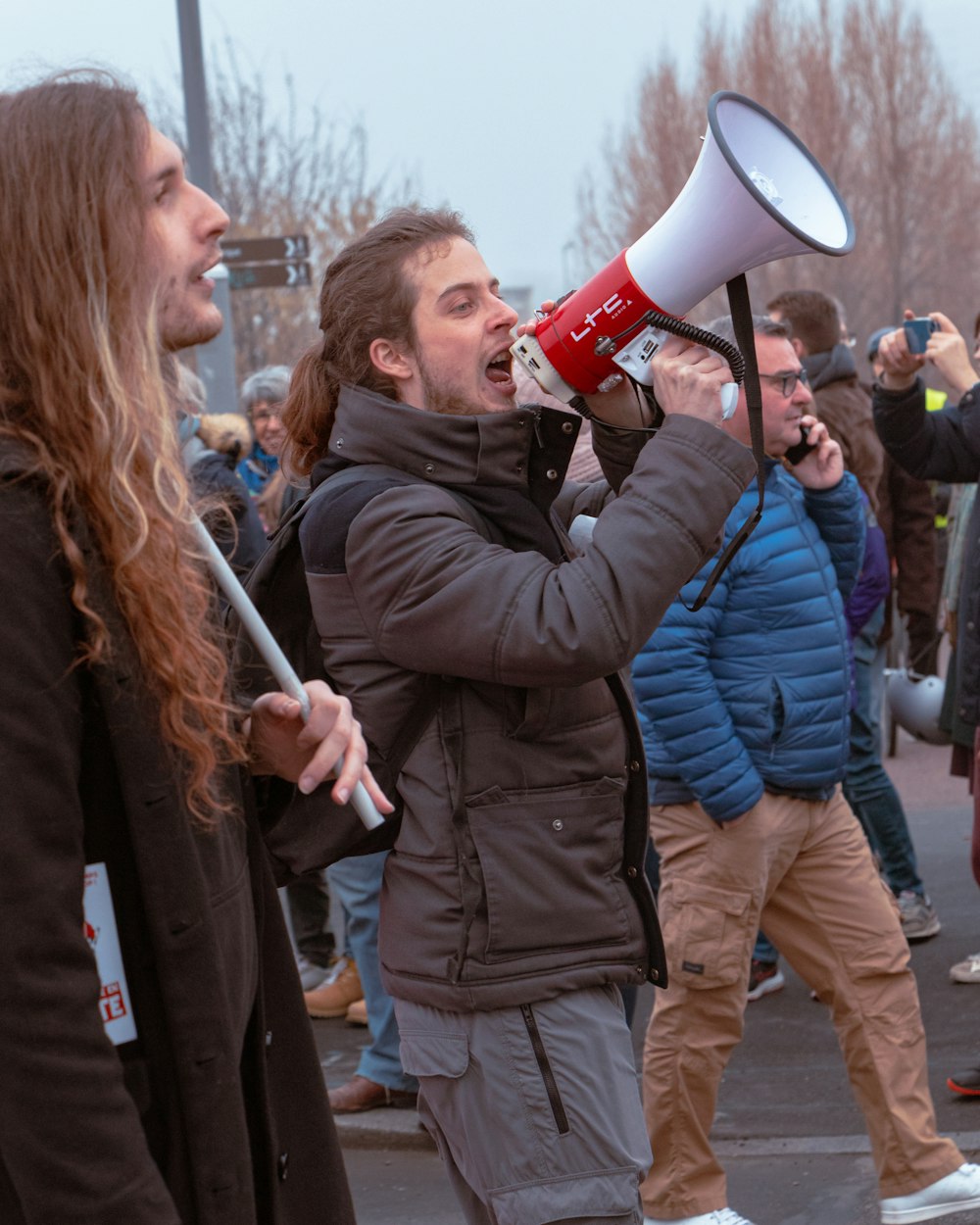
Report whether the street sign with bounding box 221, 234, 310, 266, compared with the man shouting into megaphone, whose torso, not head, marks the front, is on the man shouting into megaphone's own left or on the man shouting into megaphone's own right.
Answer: on the man shouting into megaphone's own left

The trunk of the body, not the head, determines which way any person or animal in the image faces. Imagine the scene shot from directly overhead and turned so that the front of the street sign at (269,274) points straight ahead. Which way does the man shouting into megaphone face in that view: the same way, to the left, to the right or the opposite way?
to the left

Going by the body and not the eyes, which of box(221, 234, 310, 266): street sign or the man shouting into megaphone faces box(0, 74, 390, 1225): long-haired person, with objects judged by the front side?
the street sign

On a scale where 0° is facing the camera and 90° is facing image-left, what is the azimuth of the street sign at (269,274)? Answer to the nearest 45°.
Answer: approximately 0°

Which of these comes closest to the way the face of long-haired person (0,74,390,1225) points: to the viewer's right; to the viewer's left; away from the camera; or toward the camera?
to the viewer's right

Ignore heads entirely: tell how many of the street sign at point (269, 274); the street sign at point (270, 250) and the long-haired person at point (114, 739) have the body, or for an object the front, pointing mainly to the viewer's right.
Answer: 1

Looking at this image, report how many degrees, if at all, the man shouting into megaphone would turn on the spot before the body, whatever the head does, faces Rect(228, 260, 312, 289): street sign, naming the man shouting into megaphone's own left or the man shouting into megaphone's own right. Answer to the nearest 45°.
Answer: approximately 90° to the man shouting into megaphone's own left

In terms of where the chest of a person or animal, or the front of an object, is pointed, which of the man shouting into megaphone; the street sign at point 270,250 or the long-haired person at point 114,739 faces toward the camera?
the street sign

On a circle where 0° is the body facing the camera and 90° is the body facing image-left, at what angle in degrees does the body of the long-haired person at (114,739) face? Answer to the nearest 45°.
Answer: approximately 270°

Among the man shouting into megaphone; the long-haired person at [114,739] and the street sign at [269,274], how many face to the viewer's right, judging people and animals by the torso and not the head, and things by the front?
2

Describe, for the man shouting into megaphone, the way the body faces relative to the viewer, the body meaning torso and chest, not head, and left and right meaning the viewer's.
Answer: facing to the right of the viewer

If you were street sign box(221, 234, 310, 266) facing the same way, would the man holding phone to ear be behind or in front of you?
in front

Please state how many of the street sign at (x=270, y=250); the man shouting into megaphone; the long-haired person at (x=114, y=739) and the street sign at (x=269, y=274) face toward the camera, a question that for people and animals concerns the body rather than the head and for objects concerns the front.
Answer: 2

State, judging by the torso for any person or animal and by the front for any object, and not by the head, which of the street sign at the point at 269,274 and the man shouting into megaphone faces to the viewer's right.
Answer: the man shouting into megaphone

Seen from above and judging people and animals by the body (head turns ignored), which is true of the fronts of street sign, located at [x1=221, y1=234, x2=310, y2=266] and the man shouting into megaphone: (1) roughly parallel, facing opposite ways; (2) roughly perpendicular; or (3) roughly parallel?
roughly perpendicular
